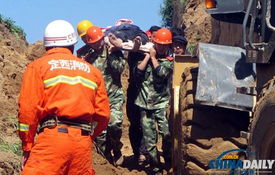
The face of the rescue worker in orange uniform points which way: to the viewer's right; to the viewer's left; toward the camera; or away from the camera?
away from the camera

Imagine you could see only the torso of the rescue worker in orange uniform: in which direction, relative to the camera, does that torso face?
away from the camera

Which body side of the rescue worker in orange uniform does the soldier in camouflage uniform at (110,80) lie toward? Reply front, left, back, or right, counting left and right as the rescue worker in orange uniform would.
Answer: front

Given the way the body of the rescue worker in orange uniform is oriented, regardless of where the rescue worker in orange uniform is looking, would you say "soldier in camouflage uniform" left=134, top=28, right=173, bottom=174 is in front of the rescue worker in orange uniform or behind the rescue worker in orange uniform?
in front
